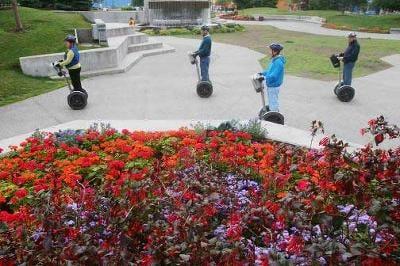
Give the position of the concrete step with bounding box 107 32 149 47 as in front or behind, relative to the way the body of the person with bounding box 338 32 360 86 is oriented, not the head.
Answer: in front

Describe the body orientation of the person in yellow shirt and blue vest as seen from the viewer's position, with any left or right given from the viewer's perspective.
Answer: facing to the left of the viewer

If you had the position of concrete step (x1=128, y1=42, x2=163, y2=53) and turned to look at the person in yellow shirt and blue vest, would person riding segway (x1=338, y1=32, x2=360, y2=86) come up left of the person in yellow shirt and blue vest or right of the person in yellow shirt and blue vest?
left

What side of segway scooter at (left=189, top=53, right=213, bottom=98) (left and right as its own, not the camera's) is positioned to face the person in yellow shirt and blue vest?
front

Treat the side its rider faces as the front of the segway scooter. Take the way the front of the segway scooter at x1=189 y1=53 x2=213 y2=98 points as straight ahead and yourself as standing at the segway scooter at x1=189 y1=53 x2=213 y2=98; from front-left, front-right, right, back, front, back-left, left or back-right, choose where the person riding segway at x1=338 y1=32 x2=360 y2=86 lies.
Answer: back

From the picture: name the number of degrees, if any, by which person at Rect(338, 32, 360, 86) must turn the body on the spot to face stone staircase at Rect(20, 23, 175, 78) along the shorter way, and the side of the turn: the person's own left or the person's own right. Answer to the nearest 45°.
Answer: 0° — they already face it

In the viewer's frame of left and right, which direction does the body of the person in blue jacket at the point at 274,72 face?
facing to the left of the viewer

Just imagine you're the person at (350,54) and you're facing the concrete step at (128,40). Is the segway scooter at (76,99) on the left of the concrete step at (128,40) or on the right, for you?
left

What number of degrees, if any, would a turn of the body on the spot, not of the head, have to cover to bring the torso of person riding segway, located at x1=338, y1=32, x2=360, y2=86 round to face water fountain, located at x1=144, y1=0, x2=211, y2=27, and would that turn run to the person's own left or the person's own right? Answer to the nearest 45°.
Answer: approximately 45° to the person's own right

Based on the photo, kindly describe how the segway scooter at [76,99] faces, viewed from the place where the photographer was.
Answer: facing to the left of the viewer

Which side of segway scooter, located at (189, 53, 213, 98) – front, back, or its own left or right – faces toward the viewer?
left

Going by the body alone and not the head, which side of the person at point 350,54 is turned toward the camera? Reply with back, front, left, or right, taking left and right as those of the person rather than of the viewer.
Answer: left
